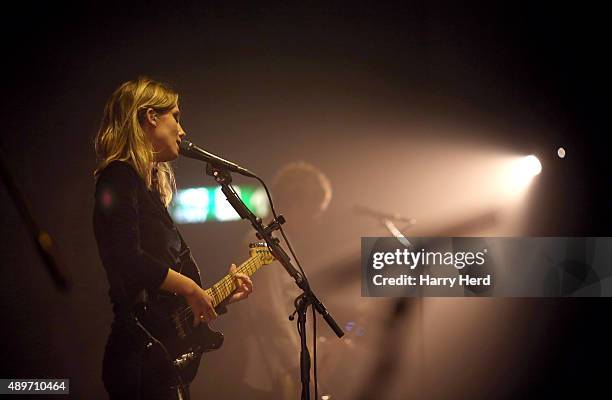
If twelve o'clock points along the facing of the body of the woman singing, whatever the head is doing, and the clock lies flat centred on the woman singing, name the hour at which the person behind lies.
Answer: The person behind is roughly at 10 o'clock from the woman singing.

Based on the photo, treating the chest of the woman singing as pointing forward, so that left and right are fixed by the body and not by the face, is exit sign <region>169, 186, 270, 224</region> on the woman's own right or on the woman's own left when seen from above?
on the woman's own left

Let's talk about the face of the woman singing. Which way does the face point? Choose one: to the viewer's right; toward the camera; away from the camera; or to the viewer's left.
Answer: to the viewer's right

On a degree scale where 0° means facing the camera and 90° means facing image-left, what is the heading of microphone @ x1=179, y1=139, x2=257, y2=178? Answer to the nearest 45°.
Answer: approximately 90°

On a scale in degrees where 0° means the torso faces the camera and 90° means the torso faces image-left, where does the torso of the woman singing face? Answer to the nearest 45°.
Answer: approximately 270°
